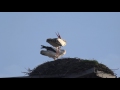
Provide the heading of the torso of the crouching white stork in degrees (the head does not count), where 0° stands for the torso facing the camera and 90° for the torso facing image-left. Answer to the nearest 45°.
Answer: approximately 270°

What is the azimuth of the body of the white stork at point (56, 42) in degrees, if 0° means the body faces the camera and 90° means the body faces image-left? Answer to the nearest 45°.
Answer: approximately 270°
